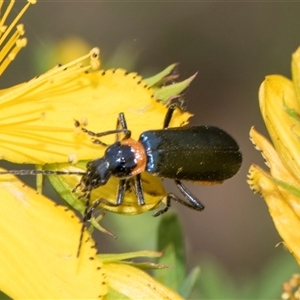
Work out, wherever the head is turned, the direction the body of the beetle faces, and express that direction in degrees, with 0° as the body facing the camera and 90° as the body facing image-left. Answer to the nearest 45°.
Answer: approximately 90°
